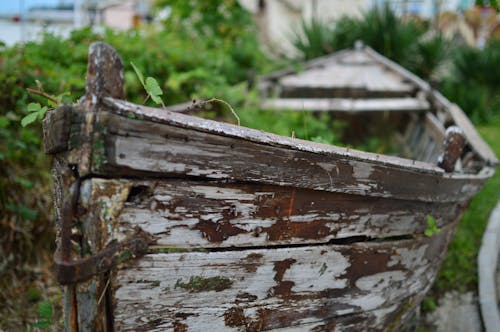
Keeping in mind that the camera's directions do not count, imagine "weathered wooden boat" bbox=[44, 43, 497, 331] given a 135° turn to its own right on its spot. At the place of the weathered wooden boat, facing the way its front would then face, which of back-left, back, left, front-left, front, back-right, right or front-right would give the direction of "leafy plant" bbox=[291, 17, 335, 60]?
front

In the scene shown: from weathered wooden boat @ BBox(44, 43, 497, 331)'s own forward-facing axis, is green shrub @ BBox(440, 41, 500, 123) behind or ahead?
behind

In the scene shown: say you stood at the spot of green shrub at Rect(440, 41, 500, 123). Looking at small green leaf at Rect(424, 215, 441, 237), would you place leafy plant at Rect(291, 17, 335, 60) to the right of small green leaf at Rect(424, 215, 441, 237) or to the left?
right

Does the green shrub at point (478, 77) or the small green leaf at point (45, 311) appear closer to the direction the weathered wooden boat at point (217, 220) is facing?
the small green leaf

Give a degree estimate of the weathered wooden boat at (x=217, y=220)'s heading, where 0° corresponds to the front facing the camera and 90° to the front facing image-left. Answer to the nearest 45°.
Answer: approximately 45°
